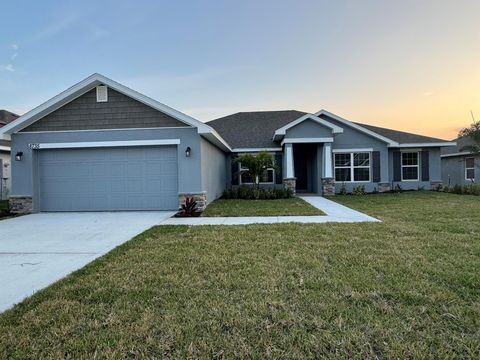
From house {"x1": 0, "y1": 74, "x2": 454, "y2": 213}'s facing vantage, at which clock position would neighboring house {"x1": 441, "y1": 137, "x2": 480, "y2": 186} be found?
The neighboring house is roughly at 8 o'clock from the house.

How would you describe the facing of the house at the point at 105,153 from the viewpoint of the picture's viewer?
facing the viewer

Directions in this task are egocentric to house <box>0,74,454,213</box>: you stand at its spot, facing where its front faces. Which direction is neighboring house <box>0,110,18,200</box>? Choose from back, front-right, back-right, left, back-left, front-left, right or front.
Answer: back-right

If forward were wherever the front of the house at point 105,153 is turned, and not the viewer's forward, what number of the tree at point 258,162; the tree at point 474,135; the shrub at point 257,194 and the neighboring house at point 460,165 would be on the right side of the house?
0

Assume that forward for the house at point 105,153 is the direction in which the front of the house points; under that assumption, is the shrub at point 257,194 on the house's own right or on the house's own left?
on the house's own left

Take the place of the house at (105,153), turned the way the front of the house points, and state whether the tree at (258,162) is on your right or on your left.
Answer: on your left
